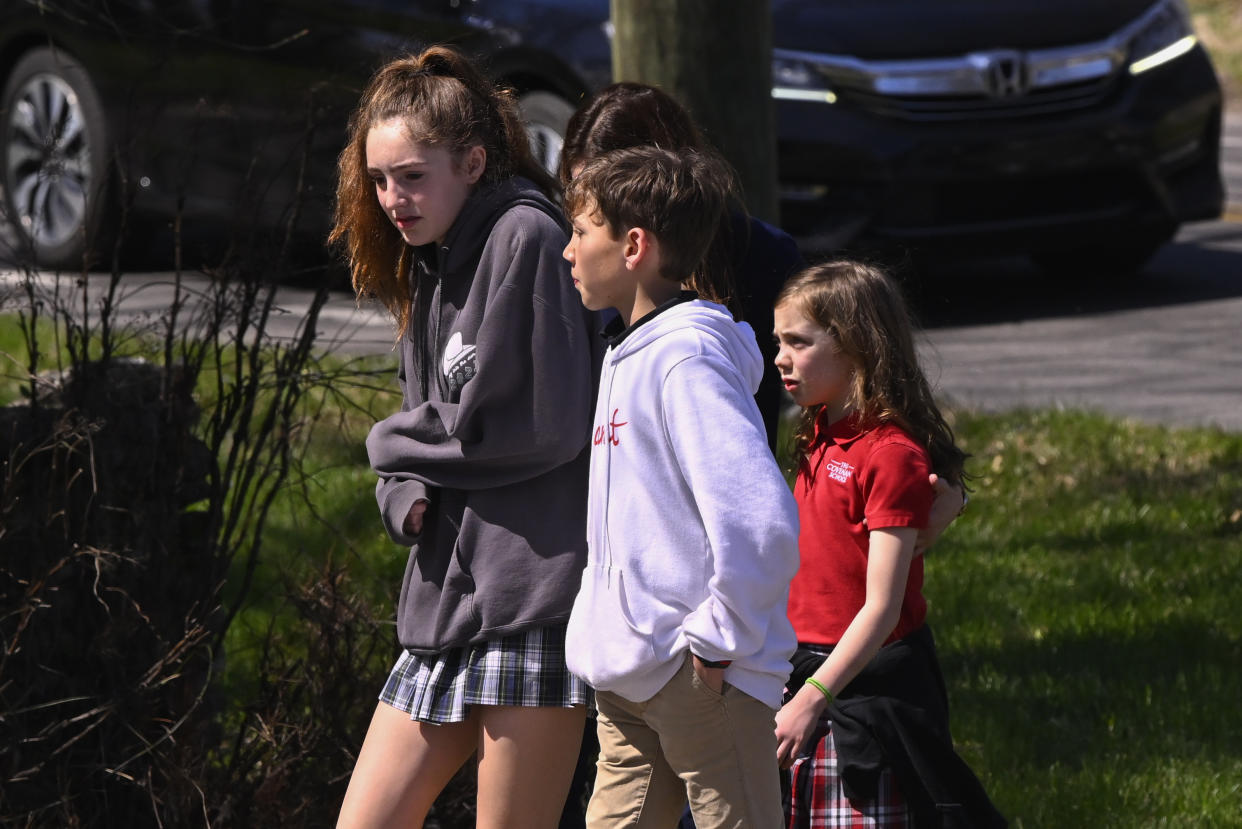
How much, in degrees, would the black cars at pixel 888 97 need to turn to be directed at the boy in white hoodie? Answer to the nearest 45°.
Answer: approximately 45° to its right

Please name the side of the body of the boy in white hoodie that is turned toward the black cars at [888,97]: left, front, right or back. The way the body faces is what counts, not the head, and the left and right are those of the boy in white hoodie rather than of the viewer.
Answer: right

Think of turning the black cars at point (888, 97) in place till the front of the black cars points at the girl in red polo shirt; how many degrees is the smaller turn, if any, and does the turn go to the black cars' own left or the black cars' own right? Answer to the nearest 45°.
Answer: approximately 45° to the black cars' own right

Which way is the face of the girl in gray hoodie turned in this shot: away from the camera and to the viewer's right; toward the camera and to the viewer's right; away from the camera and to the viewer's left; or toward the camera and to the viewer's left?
toward the camera and to the viewer's left

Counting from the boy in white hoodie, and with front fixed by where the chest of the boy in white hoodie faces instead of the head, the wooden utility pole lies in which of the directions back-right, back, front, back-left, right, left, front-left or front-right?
right

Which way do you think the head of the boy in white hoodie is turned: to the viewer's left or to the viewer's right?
to the viewer's left

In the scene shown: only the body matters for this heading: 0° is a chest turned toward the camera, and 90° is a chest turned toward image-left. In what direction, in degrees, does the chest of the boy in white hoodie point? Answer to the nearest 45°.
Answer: approximately 90°

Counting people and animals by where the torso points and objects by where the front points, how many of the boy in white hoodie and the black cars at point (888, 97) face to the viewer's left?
1

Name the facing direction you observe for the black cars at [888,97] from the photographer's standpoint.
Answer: facing the viewer and to the right of the viewer

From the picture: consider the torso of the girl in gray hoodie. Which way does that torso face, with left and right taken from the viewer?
facing the viewer and to the left of the viewer

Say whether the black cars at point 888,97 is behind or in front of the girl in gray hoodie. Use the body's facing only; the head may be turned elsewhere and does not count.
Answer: behind
